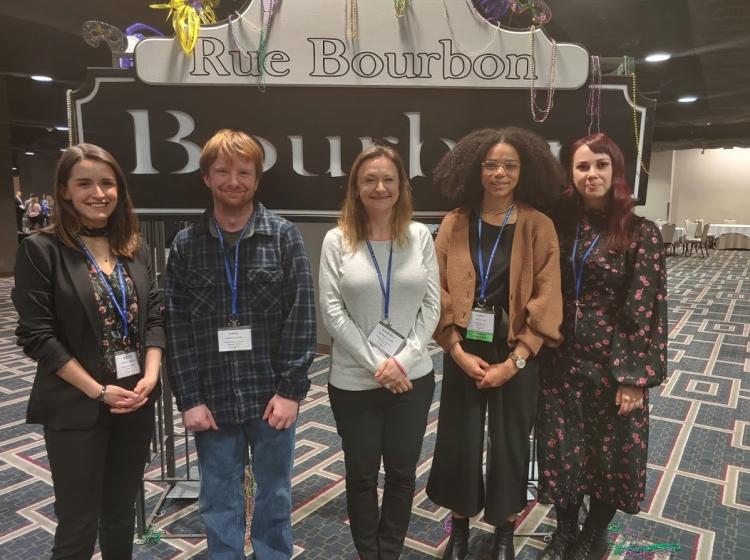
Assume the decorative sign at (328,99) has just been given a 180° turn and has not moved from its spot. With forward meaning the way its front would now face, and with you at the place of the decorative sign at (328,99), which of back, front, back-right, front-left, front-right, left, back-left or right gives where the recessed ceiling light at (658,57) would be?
front-right

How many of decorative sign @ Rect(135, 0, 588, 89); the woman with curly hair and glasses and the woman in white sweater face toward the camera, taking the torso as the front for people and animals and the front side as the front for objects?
3

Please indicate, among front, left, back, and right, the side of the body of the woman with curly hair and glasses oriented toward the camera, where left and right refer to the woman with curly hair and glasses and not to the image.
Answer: front

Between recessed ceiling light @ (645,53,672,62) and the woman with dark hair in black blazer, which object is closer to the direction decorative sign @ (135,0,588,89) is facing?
the woman with dark hair in black blazer

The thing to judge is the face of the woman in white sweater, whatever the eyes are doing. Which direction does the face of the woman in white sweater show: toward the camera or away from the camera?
toward the camera

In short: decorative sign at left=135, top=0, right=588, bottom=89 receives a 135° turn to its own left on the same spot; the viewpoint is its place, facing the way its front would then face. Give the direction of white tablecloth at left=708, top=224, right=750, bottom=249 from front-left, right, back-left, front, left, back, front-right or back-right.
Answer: front

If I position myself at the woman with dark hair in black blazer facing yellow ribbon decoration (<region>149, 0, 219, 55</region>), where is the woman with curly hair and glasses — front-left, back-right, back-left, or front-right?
front-right

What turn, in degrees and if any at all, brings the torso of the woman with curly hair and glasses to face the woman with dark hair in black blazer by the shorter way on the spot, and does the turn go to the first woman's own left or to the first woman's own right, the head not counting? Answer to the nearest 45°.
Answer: approximately 45° to the first woman's own right

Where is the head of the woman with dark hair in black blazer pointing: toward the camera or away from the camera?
toward the camera

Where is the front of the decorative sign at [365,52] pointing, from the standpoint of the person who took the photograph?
facing the viewer

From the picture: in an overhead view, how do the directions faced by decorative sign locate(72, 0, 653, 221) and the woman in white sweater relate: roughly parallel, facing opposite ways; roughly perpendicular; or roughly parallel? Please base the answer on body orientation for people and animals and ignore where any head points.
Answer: roughly parallel
